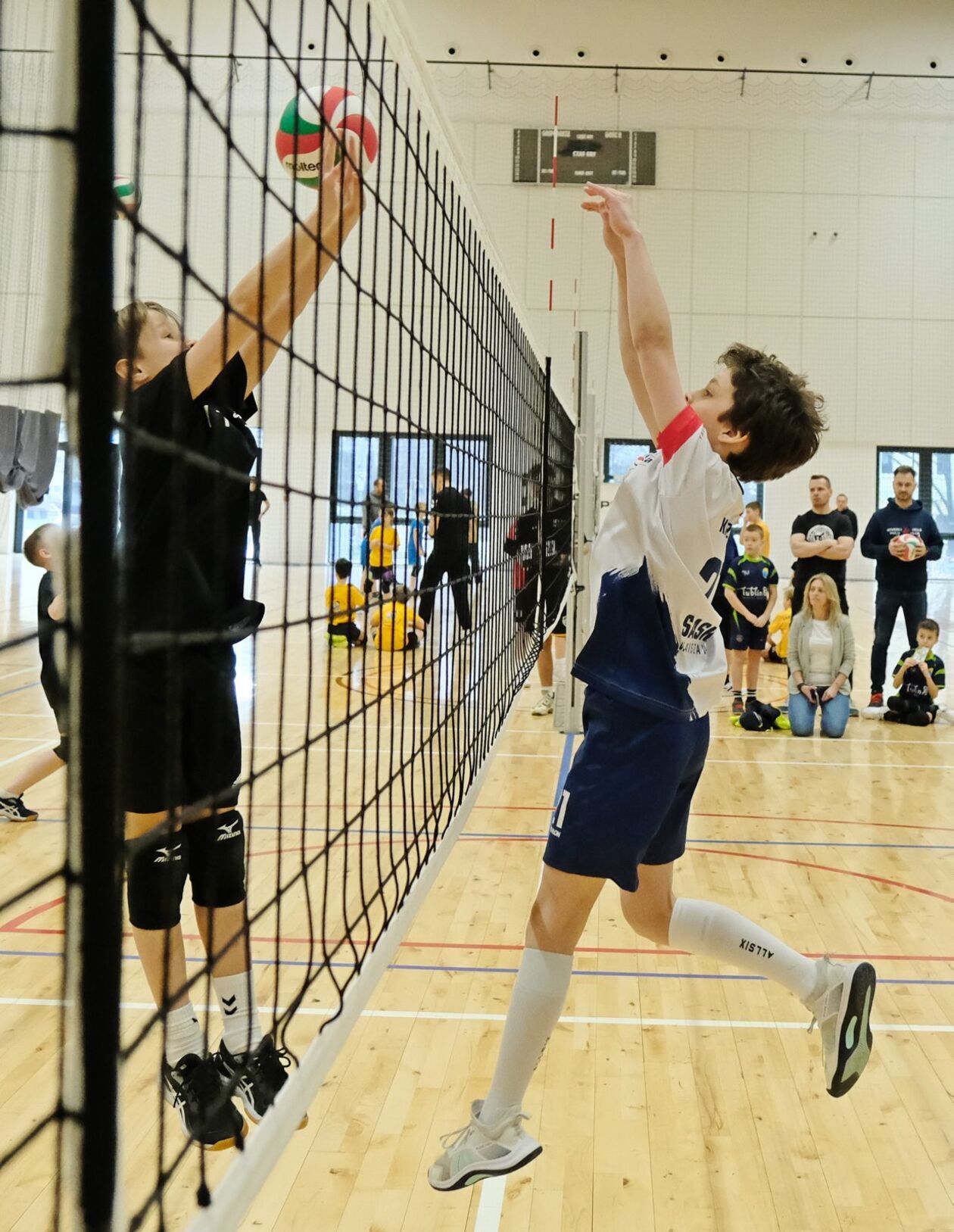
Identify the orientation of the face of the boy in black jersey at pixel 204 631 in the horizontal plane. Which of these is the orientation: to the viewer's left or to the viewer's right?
to the viewer's right

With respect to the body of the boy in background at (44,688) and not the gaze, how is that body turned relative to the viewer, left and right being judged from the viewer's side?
facing to the right of the viewer

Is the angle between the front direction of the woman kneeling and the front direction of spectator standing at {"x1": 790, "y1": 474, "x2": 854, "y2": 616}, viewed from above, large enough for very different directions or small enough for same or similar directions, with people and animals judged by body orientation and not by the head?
same or similar directions

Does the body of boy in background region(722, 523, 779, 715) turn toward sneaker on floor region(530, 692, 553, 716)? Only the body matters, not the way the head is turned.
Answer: no

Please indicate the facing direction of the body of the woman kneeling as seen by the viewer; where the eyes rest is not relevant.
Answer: toward the camera

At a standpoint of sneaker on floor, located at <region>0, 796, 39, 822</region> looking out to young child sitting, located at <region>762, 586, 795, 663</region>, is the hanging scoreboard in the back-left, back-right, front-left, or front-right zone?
front-left

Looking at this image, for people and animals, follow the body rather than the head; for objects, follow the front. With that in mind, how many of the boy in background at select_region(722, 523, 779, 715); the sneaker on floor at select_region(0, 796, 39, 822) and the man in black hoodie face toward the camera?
2

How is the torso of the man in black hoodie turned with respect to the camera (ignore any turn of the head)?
toward the camera

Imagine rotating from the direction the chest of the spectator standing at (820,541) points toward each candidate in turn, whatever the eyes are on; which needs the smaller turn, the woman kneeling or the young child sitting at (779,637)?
the woman kneeling

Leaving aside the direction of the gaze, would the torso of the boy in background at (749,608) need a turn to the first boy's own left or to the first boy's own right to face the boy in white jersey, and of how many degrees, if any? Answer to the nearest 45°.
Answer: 0° — they already face them

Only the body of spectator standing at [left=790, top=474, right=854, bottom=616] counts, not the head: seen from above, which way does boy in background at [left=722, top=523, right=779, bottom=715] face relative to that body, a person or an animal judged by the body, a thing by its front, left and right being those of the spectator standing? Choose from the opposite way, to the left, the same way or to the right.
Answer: the same way

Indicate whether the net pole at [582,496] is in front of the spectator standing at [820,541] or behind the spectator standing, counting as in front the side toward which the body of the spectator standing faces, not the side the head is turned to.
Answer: in front

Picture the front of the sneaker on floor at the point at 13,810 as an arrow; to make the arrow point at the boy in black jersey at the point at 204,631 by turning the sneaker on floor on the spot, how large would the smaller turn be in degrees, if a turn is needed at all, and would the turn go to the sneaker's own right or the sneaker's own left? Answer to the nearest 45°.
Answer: approximately 90° to the sneaker's own right

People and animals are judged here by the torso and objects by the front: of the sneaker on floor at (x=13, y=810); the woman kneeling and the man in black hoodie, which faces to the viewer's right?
the sneaker on floor

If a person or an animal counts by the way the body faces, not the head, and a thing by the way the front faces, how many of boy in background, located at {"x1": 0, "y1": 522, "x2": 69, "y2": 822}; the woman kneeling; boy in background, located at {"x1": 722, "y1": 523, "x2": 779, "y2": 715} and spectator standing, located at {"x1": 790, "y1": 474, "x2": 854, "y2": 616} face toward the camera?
3
